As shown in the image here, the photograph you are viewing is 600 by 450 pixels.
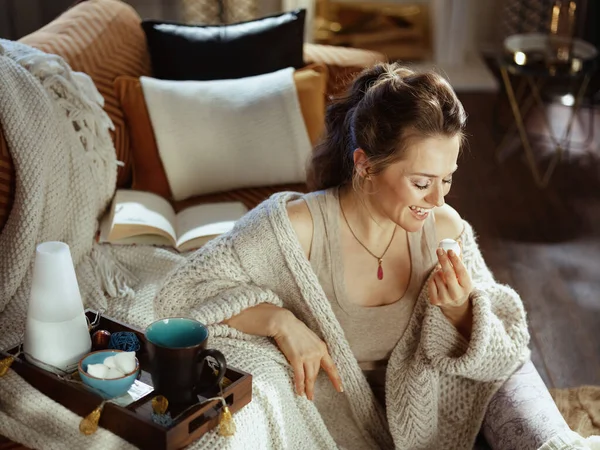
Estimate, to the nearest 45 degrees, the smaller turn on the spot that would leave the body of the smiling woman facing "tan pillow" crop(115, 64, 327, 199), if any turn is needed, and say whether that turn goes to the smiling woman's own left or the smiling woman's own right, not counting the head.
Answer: approximately 180°

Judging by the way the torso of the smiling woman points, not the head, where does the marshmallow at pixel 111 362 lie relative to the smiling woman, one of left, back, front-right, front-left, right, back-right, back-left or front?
right

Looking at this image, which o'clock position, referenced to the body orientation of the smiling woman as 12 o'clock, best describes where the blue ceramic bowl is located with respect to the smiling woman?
The blue ceramic bowl is roughly at 3 o'clock from the smiling woman.

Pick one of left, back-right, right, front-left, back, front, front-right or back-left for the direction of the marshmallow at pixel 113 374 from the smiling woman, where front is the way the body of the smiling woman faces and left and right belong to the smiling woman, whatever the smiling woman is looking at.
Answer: right

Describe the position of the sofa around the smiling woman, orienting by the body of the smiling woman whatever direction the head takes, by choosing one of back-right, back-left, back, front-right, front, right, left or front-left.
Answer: back

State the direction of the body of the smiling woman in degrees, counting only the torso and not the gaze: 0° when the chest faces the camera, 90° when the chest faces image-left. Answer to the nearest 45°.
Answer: approximately 315°

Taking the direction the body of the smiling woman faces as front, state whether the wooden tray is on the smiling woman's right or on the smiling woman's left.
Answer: on the smiling woman's right

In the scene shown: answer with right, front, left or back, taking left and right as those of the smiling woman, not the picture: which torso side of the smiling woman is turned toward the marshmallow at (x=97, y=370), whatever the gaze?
right

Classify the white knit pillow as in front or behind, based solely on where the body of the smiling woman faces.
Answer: behind

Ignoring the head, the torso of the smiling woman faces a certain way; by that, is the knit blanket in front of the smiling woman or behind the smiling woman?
behind
